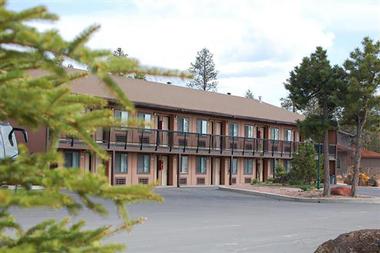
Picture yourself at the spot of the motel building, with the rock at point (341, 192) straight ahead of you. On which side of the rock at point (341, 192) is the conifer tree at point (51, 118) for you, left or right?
right

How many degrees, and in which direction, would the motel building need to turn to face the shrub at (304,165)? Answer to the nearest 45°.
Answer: approximately 45° to its left

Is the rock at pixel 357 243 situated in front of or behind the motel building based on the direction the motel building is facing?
in front

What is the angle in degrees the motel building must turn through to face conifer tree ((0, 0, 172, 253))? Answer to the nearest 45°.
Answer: approximately 45° to its right

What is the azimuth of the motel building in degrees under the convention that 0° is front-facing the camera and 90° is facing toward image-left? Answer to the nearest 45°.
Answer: approximately 315°

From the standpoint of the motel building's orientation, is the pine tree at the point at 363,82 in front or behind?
in front
